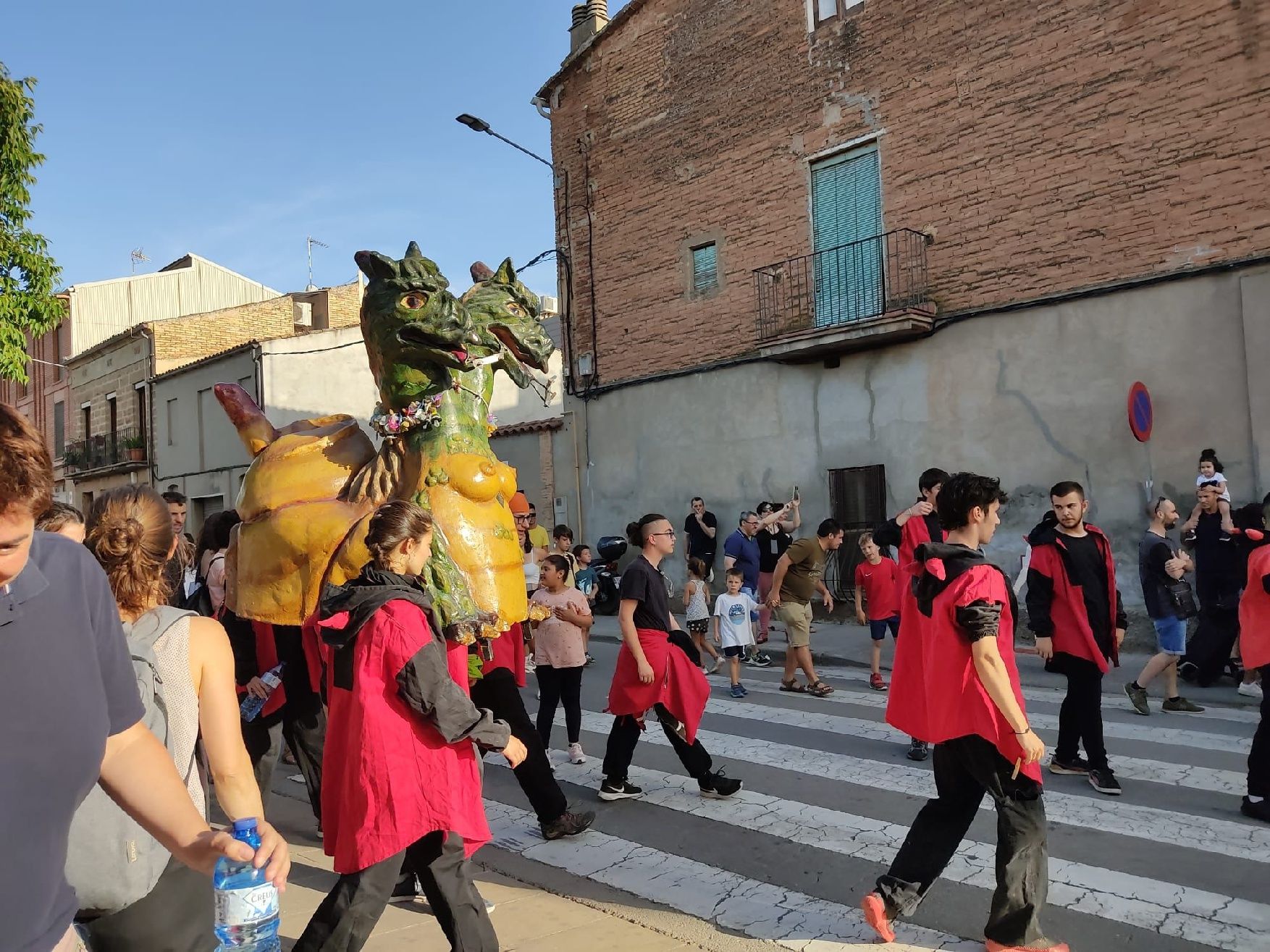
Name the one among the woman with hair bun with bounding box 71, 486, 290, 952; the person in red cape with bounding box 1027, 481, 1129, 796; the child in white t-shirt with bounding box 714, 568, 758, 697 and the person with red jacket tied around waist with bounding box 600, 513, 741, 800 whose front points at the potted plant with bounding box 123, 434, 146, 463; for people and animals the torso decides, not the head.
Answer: the woman with hair bun

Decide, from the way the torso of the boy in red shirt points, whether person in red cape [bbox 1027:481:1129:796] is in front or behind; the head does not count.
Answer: in front

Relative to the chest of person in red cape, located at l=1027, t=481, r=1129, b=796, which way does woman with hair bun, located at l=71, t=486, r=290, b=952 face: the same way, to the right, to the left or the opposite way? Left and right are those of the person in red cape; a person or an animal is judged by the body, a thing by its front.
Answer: the opposite way

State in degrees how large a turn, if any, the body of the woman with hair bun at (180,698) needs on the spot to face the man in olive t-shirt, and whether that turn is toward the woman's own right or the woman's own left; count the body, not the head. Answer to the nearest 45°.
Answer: approximately 45° to the woman's own right

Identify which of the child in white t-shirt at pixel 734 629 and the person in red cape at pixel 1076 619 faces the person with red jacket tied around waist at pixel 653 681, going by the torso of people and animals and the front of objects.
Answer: the child in white t-shirt

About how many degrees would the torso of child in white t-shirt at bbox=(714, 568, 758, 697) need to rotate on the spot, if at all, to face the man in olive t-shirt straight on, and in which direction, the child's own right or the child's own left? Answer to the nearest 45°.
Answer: approximately 90° to the child's own left

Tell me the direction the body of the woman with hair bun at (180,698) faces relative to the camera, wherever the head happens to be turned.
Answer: away from the camera

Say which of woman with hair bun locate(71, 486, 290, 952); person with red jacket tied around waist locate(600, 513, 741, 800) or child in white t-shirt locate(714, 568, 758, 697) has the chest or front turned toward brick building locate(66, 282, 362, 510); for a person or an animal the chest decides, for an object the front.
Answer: the woman with hair bun

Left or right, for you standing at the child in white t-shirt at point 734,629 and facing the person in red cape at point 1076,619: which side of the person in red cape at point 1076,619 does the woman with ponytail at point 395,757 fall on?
right

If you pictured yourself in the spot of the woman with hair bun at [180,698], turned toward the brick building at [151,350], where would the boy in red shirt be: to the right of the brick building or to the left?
right
